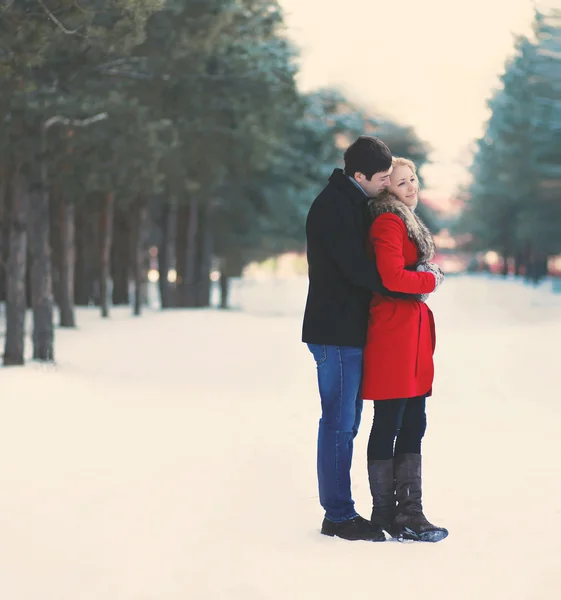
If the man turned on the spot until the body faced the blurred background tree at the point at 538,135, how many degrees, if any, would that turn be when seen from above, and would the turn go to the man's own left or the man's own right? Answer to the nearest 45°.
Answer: approximately 90° to the man's own left

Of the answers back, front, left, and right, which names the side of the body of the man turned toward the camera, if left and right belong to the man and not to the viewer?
right

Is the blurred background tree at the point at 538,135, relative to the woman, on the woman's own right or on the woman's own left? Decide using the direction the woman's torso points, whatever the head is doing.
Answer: on the woman's own left
